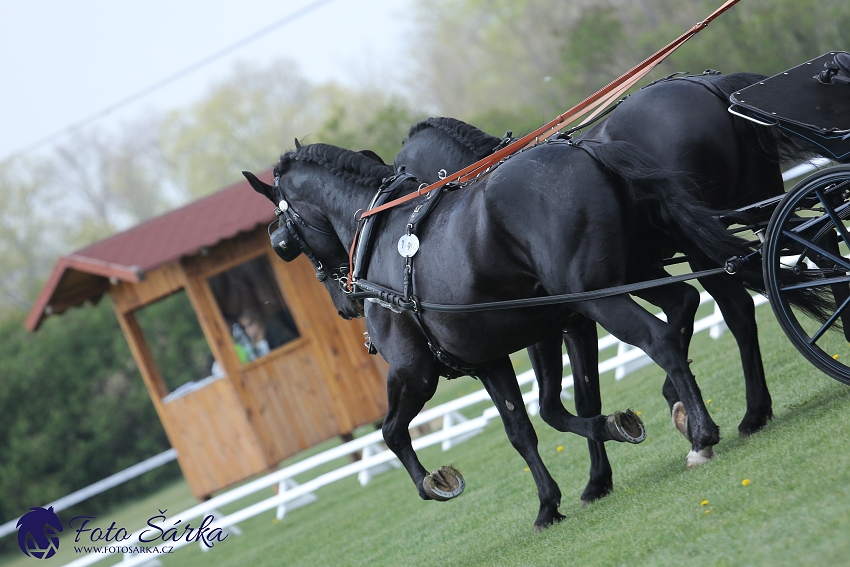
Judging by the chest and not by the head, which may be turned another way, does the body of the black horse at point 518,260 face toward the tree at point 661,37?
no

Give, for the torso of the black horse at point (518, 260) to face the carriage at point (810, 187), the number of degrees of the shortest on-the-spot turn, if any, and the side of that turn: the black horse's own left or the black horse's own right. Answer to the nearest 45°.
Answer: approximately 135° to the black horse's own right

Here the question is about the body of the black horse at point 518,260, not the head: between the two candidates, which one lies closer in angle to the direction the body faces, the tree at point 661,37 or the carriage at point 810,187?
the tree

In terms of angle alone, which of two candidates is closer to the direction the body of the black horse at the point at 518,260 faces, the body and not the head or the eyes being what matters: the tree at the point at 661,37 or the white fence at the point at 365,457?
the white fence

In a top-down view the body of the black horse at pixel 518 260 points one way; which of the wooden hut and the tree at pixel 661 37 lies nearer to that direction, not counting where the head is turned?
the wooden hut

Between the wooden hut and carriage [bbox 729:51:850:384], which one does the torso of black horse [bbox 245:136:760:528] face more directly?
the wooden hut

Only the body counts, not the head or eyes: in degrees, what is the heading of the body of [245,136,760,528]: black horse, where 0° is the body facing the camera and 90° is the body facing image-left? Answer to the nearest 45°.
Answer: approximately 135°
